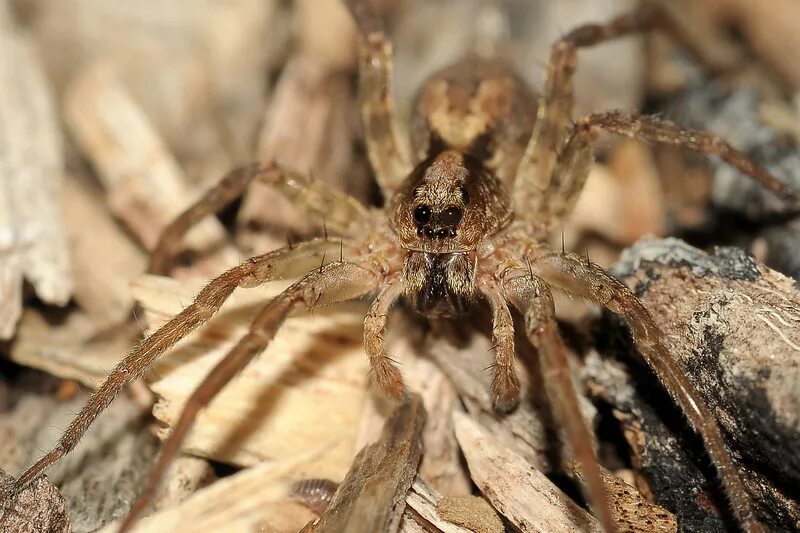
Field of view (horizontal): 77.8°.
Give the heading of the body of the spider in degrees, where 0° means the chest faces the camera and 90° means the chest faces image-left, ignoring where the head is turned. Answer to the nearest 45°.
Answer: approximately 0°

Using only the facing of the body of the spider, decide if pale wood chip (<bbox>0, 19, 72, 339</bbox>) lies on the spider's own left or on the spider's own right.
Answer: on the spider's own right

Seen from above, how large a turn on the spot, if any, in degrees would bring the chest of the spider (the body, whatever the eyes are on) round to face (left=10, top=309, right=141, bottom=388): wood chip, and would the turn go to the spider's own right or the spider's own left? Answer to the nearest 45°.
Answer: approximately 135° to the spider's own right
